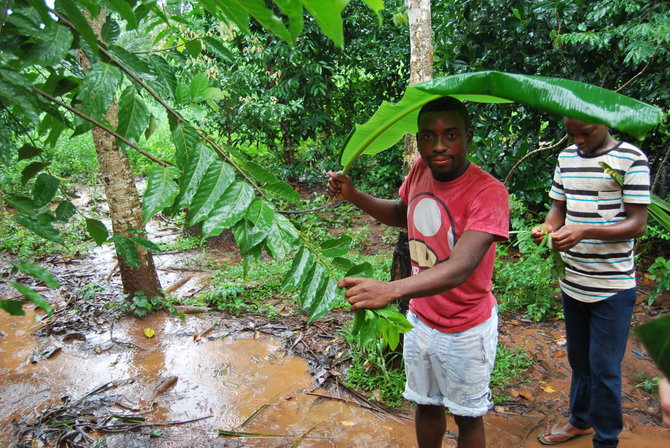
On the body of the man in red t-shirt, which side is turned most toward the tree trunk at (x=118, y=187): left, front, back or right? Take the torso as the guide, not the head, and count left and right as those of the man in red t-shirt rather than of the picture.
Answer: right

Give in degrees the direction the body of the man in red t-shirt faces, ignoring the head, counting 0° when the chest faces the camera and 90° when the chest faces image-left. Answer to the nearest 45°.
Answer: approximately 45°

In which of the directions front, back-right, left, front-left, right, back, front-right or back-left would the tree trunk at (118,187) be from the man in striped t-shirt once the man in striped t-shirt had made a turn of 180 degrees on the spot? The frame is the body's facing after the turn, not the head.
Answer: back-left

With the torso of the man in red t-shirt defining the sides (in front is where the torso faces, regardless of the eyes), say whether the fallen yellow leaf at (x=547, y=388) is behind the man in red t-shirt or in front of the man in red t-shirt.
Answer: behind

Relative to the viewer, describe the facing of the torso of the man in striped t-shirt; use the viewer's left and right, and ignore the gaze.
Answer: facing the viewer and to the left of the viewer

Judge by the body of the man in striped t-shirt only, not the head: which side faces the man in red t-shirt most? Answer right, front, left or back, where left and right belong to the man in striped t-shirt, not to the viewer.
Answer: front

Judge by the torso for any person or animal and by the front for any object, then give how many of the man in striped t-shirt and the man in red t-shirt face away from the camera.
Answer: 0

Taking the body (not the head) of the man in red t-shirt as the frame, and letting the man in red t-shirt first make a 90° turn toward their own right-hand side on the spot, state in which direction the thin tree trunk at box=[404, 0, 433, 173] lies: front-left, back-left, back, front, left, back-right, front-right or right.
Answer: front-right
